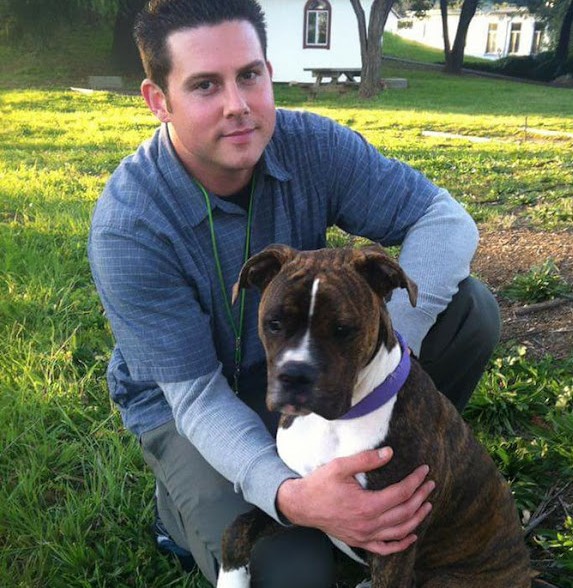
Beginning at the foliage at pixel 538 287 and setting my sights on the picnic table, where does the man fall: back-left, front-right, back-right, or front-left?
back-left

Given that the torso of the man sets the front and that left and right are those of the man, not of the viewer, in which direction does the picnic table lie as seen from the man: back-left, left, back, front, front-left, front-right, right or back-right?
back-left

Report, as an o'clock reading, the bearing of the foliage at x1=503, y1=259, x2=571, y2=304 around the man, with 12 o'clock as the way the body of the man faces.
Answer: The foliage is roughly at 9 o'clock from the man.

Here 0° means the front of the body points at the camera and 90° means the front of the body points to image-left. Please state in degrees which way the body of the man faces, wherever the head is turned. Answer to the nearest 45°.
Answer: approximately 315°

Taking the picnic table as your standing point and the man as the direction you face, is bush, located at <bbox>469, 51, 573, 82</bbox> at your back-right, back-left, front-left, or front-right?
back-left

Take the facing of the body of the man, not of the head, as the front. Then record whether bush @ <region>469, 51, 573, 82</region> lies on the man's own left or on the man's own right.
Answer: on the man's own left
